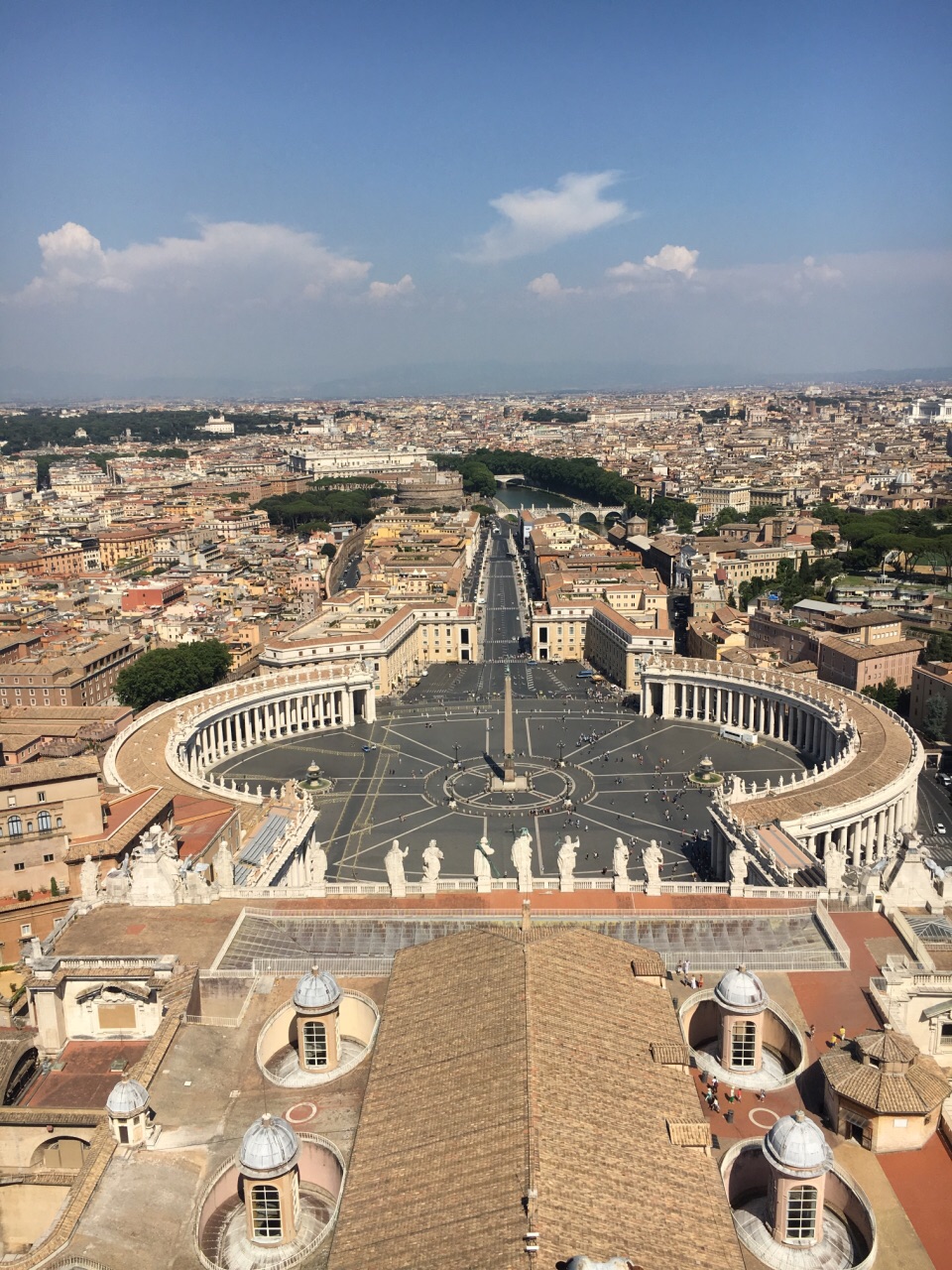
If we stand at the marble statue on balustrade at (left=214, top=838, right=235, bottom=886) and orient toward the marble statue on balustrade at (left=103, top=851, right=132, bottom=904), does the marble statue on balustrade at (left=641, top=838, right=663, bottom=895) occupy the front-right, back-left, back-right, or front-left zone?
back-left

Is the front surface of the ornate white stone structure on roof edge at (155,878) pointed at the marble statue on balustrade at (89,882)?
no

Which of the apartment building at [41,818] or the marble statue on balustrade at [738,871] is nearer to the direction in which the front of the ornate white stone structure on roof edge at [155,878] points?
the apartment building

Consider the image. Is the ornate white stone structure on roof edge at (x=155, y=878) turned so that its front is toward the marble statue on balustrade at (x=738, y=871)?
no

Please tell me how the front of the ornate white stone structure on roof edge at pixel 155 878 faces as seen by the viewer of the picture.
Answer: facing away from the viewer

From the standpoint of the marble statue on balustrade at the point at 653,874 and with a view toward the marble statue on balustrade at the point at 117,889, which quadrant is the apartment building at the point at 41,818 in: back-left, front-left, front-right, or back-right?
front-right

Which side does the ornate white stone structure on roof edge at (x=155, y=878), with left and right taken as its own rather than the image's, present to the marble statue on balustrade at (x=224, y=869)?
right
